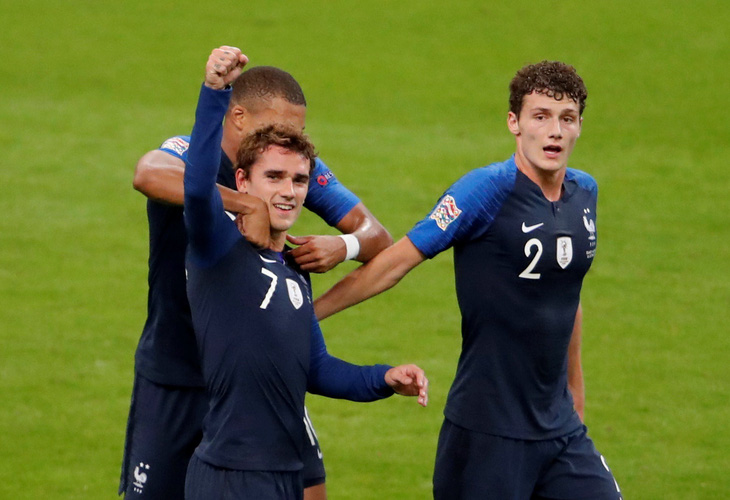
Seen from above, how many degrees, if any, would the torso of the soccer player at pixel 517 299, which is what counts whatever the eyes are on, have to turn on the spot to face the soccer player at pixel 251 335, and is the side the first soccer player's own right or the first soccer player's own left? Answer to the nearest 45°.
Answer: approximately 90° to the first soccer player's own right

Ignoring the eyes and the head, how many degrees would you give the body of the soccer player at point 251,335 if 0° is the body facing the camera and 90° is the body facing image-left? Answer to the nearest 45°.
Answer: approximately 315°

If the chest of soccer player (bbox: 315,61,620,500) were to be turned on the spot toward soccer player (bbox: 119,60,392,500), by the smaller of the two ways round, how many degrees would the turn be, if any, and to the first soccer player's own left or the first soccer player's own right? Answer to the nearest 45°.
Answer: approximately 135° to the first soccer player's own right

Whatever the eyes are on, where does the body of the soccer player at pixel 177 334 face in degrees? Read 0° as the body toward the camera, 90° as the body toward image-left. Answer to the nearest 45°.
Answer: approximately 315°

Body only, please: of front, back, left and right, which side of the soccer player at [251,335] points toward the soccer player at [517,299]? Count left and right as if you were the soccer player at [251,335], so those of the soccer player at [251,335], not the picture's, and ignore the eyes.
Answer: left
